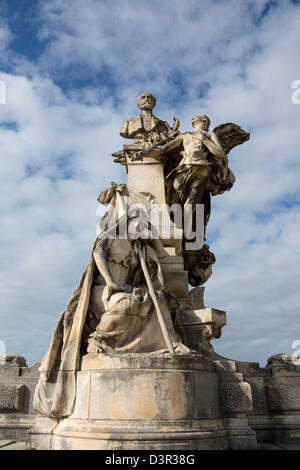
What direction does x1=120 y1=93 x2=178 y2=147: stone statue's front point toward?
toward the camera

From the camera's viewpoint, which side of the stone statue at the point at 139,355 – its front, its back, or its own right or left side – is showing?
front
